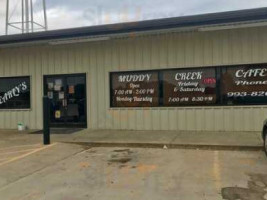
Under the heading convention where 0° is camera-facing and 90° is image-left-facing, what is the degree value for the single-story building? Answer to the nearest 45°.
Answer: approximately 0°
